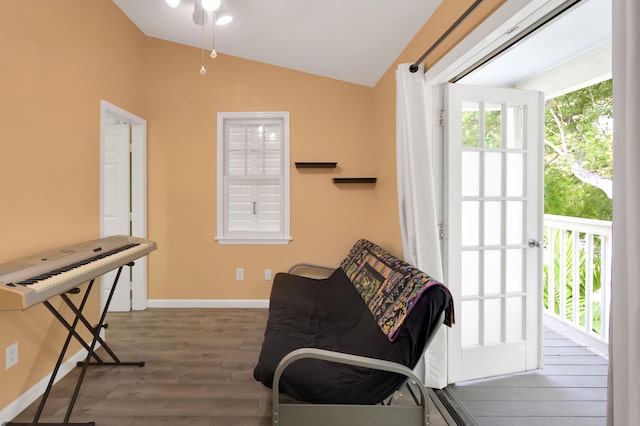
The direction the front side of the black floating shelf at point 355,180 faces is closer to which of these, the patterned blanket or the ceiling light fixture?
the patterned blanket

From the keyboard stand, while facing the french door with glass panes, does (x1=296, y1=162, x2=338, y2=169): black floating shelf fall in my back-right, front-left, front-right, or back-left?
front-left

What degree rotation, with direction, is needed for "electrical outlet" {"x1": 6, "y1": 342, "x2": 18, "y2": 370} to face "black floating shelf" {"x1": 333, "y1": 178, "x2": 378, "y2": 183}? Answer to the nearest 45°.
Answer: approximately 45° to its left

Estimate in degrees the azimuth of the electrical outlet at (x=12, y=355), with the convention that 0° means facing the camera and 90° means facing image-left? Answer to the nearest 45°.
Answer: approximately 315°

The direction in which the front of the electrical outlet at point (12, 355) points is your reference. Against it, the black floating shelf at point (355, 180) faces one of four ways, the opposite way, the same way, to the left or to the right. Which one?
to the right

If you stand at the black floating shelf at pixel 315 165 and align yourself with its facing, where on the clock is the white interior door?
The white interior door is roughly at 3 o'clock from the black floating shelf.

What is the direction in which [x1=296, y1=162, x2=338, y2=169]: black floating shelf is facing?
toward the camera

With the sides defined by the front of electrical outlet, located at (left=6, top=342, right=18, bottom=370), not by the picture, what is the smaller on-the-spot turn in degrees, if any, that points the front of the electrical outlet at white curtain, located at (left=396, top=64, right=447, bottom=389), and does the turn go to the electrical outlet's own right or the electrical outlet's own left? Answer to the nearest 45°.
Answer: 0° — it already faces it

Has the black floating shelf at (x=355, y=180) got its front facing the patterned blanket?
yes

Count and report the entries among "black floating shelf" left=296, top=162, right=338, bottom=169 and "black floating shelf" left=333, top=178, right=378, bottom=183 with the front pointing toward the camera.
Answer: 2

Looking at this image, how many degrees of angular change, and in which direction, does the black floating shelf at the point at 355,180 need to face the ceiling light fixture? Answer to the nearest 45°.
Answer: approximately 45° to its right

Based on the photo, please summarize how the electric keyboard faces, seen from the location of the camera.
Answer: facing the viewer and to the right of the viewer

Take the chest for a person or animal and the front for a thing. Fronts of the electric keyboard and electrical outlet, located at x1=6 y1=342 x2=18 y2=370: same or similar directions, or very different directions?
same or similar directions

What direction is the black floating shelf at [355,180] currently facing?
toward the camera

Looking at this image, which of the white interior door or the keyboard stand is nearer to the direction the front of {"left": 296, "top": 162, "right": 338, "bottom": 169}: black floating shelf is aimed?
the keyboard stand

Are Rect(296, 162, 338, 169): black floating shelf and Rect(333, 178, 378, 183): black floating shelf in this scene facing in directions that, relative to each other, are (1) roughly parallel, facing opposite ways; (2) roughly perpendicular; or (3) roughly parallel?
roughly parallel
